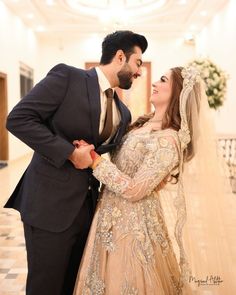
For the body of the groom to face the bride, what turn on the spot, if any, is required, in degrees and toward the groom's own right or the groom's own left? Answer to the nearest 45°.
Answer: approximately 45° to the groom's own left

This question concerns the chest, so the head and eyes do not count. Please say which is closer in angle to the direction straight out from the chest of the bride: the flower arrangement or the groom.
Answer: the groom

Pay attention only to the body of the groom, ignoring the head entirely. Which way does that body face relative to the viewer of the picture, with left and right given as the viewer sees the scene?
facing the viewer and to the right of the viewer

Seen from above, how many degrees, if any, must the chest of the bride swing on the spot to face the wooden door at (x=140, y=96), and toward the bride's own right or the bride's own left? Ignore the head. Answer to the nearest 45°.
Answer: approximately 135° to the bride's own right

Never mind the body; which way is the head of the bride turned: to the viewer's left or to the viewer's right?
to the viewer's left

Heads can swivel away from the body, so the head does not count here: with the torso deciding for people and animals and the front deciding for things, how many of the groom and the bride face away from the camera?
0

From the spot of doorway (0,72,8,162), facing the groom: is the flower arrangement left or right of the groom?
left

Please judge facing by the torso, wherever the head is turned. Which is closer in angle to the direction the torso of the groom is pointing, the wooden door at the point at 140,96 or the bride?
the bride

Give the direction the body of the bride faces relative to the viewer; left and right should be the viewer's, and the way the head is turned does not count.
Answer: facing the viewer and to the left of the viewer

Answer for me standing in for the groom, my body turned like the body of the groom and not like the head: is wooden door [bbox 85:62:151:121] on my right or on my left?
on my left
